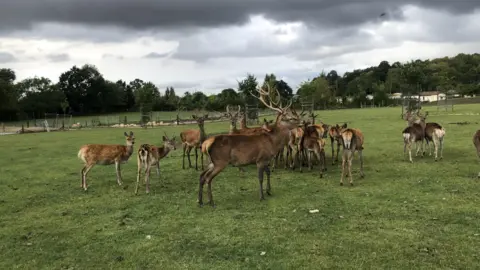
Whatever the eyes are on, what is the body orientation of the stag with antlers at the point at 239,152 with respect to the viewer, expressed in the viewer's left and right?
facing to the right of the viewer

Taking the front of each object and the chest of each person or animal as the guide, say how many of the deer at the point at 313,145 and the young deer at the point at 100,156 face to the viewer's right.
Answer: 1

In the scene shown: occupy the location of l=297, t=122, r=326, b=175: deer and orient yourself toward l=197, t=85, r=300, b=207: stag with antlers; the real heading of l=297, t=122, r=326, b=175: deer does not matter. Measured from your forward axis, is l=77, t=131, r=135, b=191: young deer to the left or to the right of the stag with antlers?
right

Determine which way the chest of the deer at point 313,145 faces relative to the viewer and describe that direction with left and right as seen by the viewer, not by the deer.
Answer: facing away from the viewer and to the left of the viewer

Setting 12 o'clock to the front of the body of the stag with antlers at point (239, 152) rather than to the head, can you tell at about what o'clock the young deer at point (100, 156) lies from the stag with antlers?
The young deer is roughly at 7 o'clock from the stag with antlers.

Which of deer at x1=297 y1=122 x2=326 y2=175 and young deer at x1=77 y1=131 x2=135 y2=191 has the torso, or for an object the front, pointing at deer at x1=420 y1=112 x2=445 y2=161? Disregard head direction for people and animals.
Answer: the young deer

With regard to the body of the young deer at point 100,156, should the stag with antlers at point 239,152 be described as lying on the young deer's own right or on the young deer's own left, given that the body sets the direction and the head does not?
on the young deer's own right

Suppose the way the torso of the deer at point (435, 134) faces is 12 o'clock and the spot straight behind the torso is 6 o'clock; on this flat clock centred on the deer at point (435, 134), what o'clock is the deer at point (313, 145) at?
the deer at point (313, 145) is roughly at 9 o'clock from the deer at point (435, 134).

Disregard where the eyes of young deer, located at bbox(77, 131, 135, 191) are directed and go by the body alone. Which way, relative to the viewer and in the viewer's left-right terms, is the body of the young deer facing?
facing to the right of the viewer

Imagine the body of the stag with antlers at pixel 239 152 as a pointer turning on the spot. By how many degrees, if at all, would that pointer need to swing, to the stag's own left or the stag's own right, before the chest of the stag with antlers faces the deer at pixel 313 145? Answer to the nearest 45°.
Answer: approximately 45° to the stag's own left

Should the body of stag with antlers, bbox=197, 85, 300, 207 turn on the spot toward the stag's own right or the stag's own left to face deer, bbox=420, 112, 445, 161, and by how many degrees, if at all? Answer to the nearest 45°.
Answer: approximately 45° to the stag's own left

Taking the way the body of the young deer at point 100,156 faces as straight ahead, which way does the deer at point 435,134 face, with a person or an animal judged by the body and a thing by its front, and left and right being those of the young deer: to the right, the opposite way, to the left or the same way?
to the left

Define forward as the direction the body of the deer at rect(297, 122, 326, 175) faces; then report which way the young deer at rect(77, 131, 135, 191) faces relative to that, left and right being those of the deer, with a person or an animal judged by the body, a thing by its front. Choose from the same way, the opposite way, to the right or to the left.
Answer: to the right

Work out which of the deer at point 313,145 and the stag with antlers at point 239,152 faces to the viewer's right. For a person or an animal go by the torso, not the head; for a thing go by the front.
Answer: the stag with antlers

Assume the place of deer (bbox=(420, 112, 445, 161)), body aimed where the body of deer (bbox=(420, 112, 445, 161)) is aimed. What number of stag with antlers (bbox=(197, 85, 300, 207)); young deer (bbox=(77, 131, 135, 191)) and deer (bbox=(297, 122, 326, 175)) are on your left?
3
